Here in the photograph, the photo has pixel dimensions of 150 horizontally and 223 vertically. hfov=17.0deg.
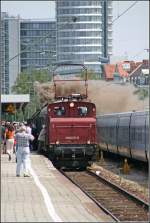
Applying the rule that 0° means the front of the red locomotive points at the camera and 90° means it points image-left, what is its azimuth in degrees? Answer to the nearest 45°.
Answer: approximately 0°

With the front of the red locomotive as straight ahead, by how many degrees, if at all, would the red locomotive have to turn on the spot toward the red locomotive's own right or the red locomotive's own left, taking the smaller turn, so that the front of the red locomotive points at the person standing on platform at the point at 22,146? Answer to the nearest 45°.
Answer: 0° — it already faces them

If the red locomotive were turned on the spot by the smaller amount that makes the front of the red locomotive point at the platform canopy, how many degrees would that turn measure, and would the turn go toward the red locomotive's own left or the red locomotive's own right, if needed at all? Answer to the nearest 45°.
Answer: approximately 135° to the red locomotive's own right

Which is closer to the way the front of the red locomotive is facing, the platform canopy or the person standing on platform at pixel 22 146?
the person standing on platform
